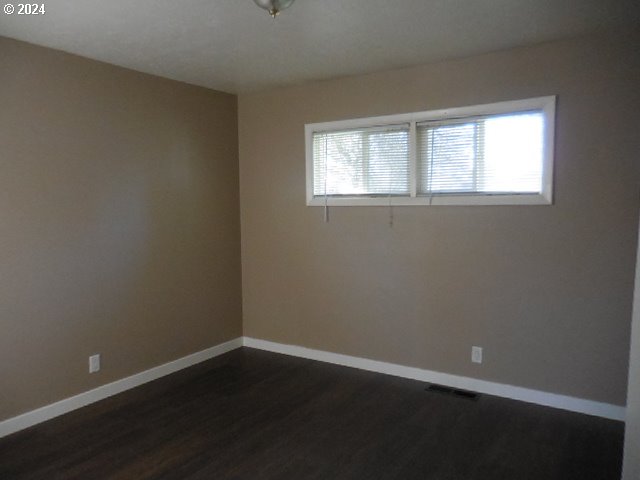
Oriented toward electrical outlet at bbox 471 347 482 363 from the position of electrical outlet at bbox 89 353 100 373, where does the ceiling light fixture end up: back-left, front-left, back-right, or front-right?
front-right

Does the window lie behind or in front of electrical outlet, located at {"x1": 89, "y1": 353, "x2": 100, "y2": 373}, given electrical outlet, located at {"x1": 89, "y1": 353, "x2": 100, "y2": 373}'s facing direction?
in front

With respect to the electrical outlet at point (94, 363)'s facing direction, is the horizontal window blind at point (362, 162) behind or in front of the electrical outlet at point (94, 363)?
in front

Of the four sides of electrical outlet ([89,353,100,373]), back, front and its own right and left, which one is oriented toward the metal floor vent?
front

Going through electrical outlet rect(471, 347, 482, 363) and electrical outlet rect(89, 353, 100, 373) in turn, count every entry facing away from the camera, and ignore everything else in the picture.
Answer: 0

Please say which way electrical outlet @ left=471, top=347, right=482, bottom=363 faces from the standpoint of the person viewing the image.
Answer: facing the viewer

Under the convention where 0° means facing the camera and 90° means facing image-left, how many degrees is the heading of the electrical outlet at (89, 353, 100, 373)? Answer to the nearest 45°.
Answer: approximately 315°

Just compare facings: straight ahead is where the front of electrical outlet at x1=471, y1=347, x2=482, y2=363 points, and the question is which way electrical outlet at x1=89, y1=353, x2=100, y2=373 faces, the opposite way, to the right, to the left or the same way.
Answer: to the left
